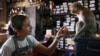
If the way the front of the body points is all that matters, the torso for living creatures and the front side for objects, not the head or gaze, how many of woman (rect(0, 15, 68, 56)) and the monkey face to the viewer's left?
1

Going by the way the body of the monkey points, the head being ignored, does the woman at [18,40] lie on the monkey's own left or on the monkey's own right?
on the monkey's own left

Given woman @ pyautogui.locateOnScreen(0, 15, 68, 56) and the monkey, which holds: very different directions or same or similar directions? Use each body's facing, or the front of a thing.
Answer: very different directions

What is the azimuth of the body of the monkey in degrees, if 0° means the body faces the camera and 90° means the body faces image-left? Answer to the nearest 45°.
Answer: approximately 90°

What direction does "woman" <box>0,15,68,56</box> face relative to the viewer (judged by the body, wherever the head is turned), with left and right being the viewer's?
facing the viewer and to the right of the viewer

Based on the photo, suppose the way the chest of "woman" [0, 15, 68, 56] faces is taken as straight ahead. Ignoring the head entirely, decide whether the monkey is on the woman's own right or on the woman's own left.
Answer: on the woman's own left

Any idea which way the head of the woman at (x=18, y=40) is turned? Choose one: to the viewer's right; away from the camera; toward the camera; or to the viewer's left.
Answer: to the viewer's right
